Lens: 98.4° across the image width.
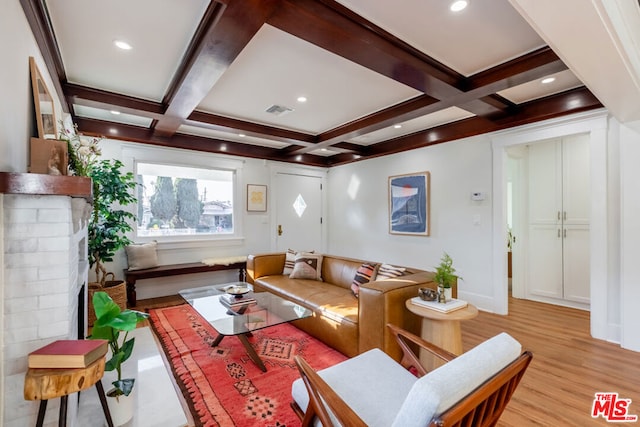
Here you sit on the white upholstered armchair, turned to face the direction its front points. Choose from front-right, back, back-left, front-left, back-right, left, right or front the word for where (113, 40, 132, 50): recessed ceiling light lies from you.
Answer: front-left

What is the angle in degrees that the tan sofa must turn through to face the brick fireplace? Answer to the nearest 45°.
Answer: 0° — it already faces it

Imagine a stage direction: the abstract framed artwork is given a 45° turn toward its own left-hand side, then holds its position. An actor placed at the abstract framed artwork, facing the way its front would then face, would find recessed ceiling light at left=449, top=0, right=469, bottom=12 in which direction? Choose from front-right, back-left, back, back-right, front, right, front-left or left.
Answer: front

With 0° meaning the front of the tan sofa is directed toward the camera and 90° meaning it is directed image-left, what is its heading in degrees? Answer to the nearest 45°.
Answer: approximately 45°

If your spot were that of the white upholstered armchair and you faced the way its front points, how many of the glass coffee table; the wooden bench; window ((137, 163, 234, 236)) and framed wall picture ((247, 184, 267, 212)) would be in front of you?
4

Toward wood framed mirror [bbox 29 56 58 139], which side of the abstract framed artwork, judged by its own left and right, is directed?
front

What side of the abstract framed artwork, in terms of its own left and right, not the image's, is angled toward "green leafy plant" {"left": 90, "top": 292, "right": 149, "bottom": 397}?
front

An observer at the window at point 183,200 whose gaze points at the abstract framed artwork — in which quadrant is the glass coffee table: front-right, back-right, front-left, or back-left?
front-right

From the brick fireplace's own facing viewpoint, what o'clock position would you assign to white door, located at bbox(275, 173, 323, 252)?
The white door is roughly at 11 o'clock from the brick fireplace.

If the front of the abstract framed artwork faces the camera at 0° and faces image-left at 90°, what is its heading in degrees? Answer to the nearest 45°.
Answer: approximately 45°

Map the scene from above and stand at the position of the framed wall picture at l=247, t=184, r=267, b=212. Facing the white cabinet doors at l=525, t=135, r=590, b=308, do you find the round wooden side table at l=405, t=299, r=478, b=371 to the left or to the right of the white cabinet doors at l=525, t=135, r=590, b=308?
right

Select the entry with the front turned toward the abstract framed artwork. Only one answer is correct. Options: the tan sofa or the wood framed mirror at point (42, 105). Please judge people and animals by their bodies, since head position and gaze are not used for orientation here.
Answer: the wood framed mirror

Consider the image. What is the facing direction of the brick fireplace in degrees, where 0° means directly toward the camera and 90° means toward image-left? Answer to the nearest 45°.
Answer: approximately 270°

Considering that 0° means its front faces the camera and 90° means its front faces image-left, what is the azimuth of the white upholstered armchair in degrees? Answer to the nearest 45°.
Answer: approximately 135°

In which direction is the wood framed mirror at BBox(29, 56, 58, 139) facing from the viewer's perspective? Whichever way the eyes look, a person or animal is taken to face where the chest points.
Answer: to the viewer's right

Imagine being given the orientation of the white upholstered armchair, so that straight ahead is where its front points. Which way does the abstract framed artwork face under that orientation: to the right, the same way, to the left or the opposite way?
to the left
